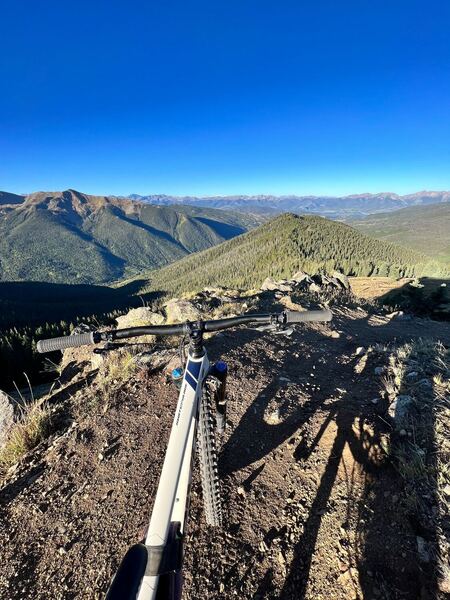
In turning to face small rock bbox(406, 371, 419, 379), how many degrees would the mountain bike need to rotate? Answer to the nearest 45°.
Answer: approximately 45° to its right

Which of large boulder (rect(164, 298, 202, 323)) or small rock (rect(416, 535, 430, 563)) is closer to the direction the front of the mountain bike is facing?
the large boulder

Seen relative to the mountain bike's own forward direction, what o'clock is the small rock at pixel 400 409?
The small rock is roughly at 2 o'clock from the mountain bike.

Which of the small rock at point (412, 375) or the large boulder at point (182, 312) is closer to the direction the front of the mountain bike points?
the large boulder

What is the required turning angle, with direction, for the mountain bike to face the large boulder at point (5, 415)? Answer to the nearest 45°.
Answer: approximately 45° to its left

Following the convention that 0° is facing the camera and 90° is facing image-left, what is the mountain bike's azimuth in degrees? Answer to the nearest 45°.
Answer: approximately 180°

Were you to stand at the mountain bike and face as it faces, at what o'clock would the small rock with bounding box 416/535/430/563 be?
The small rock is roughly at 3 o'clock from the mountain bike.

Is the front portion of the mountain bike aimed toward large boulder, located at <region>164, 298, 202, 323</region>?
yes

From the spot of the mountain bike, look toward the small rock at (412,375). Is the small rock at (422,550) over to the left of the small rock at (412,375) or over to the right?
right
